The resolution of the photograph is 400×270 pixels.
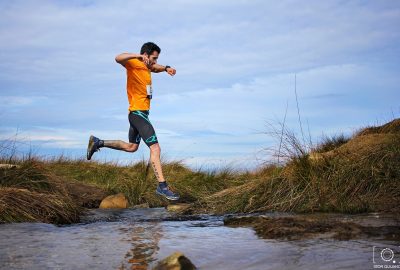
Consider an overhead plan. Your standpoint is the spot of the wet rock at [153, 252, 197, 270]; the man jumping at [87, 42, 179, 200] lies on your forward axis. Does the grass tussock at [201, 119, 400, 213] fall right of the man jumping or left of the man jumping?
right

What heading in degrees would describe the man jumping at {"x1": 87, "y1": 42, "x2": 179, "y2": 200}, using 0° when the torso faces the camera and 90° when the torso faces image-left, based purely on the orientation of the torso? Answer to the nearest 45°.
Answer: approximately 270°

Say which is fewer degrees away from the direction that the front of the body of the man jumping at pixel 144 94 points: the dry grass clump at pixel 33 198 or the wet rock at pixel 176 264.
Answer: the wet rock

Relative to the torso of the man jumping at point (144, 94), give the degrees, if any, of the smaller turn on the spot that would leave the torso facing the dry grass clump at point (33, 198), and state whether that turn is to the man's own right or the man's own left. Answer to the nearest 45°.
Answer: approximately 135° to the man's own right

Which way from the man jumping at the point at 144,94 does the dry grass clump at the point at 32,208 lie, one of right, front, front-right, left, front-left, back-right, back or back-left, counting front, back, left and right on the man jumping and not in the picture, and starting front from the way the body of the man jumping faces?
back-right

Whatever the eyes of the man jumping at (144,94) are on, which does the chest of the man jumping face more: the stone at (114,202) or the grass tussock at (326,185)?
the grass tussock

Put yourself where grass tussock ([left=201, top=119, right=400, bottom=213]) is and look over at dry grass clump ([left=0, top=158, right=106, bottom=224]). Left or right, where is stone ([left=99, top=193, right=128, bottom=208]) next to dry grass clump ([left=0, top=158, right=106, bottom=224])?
right

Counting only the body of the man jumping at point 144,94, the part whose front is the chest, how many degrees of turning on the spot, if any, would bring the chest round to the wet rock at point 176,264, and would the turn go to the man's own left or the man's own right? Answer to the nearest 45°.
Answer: approximately 90° to the man's own right
